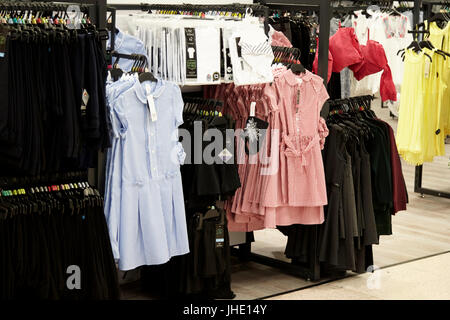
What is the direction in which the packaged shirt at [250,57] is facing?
toward the camera

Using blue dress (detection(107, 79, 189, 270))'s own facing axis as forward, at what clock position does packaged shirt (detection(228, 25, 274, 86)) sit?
The packaged shirt is roughly at 8 o'clock from the blue dress.

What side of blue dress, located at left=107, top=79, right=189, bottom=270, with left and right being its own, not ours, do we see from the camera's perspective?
front

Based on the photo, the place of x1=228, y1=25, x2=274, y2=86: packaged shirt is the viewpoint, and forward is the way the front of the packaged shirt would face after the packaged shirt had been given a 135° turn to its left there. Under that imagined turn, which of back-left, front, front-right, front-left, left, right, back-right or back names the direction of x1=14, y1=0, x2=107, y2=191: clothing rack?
back

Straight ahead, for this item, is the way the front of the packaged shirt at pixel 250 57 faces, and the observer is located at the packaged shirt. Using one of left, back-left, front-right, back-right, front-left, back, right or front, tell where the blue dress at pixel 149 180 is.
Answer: front-right

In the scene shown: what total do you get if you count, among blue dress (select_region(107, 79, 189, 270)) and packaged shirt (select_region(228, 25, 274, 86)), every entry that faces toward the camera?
2

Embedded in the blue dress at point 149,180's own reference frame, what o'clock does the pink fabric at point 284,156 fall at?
The pink fabric is roughly at 8 o'clock from the blue dress.
